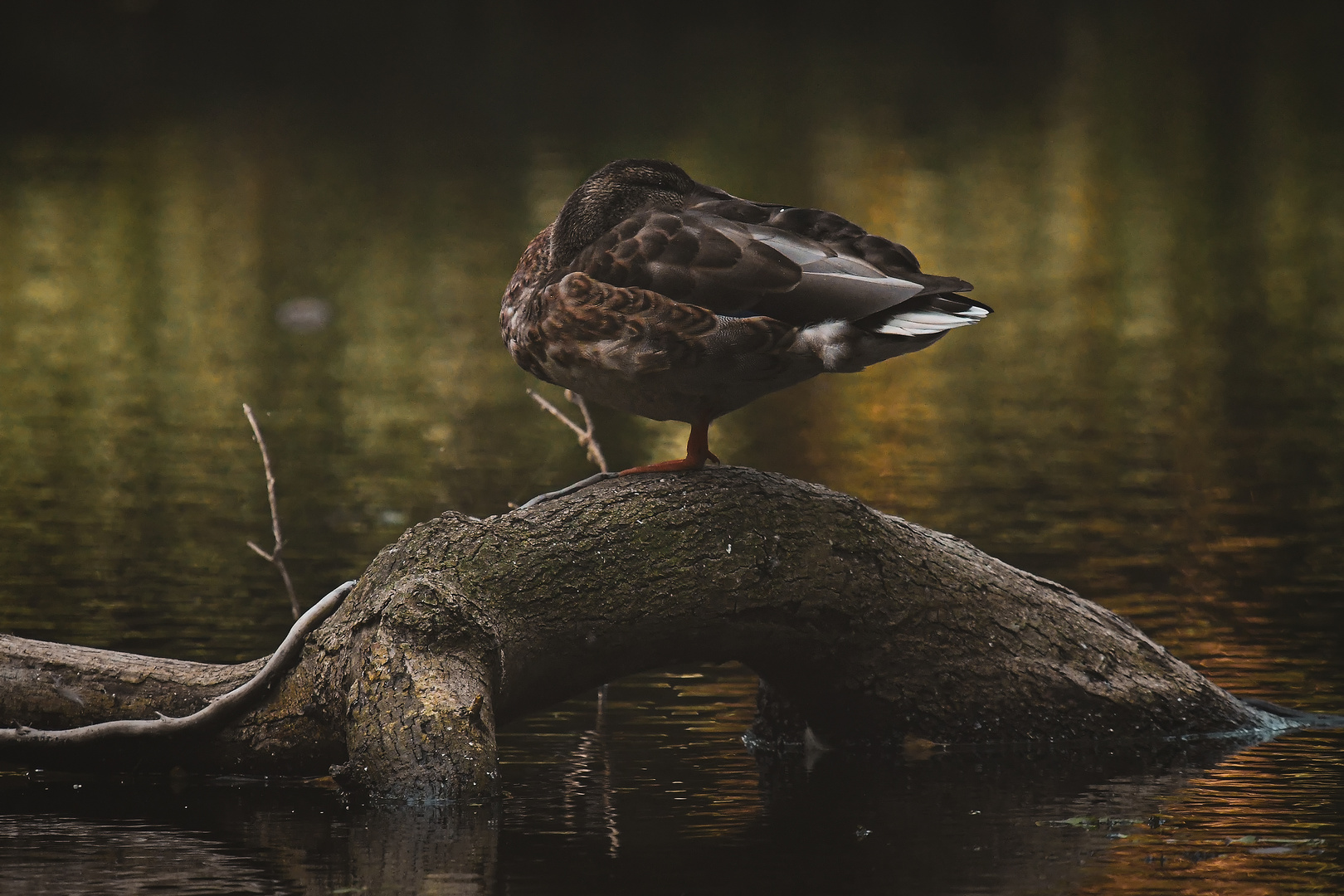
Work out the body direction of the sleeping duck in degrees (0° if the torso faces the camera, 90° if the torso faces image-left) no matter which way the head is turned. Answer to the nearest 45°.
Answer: approximately 90°
